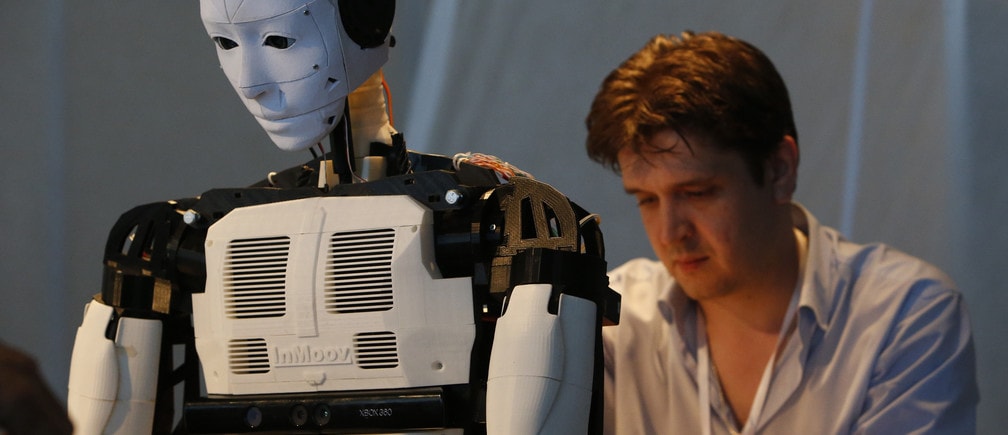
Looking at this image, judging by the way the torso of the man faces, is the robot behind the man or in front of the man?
in front

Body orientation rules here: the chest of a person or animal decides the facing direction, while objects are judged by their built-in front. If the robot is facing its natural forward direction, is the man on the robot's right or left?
on its left

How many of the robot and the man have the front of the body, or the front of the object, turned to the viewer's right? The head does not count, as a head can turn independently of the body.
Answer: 0

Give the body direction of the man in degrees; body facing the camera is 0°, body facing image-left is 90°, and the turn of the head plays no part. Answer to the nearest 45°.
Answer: approximately 45°
